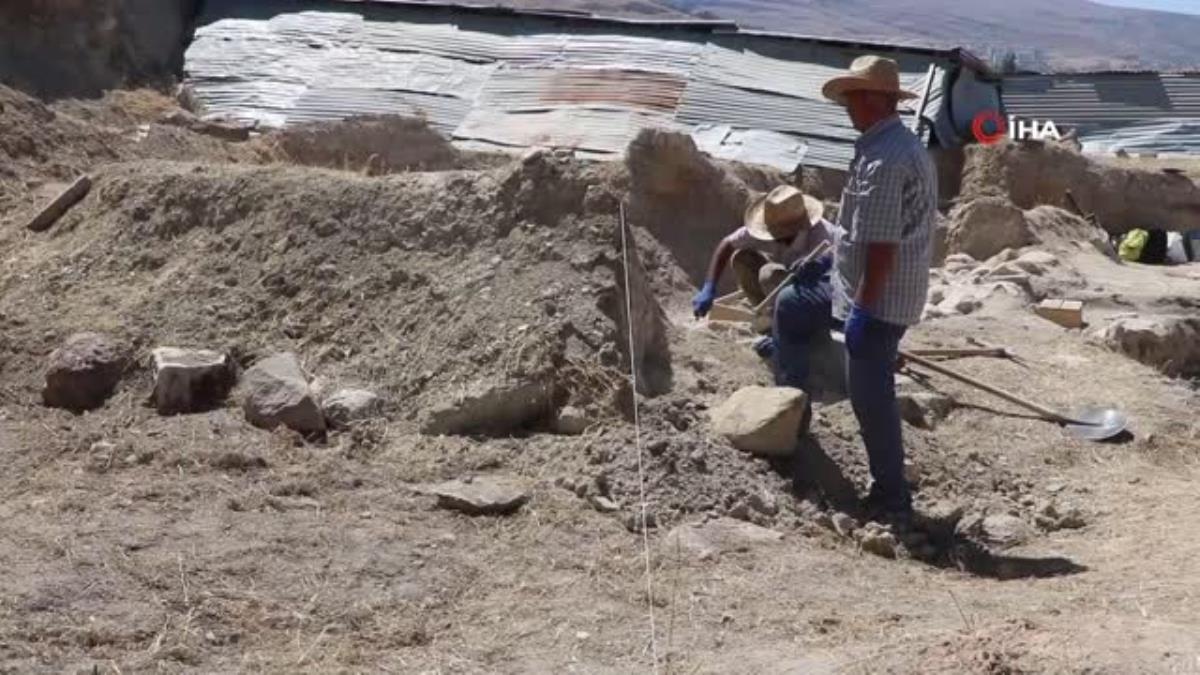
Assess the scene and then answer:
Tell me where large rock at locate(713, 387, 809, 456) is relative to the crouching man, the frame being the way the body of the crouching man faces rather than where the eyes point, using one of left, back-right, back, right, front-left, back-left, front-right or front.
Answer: front-left

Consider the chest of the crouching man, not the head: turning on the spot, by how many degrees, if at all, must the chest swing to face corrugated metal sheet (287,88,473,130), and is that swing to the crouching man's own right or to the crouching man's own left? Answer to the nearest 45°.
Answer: approximately 90° to the crouching man's own right

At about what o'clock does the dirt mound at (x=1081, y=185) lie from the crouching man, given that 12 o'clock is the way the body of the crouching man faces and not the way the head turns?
The dirt mound is roughly at 5 o'clock from the crouching man.

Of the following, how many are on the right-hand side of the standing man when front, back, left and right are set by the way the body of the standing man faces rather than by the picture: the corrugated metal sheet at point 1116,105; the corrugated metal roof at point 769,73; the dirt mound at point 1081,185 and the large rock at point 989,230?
4

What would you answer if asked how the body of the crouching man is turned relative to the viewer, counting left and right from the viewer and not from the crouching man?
facing the viewer and to the left of the viewer

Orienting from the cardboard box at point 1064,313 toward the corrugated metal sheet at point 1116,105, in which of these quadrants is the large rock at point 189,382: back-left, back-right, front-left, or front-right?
back-left

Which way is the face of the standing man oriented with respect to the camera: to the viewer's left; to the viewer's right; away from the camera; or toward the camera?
to the viewer's left

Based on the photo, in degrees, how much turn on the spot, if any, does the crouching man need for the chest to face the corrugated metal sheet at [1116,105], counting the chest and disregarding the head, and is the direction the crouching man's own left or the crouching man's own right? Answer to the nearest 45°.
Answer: approximately 135° to the crouching man's own right

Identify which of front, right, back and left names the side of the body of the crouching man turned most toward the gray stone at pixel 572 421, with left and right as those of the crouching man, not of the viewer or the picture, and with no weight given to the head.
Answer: front

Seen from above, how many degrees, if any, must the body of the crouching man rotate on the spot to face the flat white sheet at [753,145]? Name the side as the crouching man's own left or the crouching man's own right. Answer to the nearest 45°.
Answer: approximately 135° to the crouching man's own right

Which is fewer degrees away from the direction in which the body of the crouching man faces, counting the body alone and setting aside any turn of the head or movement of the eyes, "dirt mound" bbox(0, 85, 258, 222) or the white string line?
the white string line

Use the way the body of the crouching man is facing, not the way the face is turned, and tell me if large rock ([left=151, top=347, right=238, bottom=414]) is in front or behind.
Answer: in front

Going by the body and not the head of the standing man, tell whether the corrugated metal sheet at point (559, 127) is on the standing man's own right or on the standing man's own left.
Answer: on the standing man's own right

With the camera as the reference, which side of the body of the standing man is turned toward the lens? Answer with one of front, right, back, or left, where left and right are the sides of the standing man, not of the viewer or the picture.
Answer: left

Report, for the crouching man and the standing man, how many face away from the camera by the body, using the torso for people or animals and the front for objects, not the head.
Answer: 0

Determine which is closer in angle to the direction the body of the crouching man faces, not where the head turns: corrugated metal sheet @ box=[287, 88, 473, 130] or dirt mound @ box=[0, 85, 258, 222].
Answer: the dirt mound
